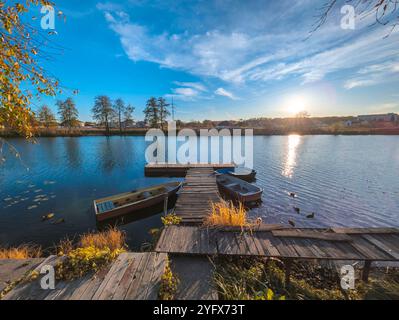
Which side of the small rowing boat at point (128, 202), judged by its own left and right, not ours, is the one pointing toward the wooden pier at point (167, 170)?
front

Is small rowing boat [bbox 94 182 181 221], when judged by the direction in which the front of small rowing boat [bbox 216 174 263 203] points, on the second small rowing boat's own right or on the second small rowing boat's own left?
on the second small rowing boat's own left

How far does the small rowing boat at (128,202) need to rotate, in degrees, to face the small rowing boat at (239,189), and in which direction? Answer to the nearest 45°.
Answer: approximately 45° to its right

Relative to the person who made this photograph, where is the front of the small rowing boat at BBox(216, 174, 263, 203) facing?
facing away from the viewer and to the left of the viewer

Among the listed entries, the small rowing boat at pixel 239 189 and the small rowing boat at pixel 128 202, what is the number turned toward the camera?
0

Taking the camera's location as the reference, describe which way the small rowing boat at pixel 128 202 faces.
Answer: facing away from the viewer and to the right of the viewer

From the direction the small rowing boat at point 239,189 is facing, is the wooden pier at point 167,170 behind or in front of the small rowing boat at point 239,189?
in front

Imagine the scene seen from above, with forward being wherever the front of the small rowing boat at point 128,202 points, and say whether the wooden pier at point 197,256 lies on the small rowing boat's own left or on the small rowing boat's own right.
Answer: on the small rowing boat's own right
